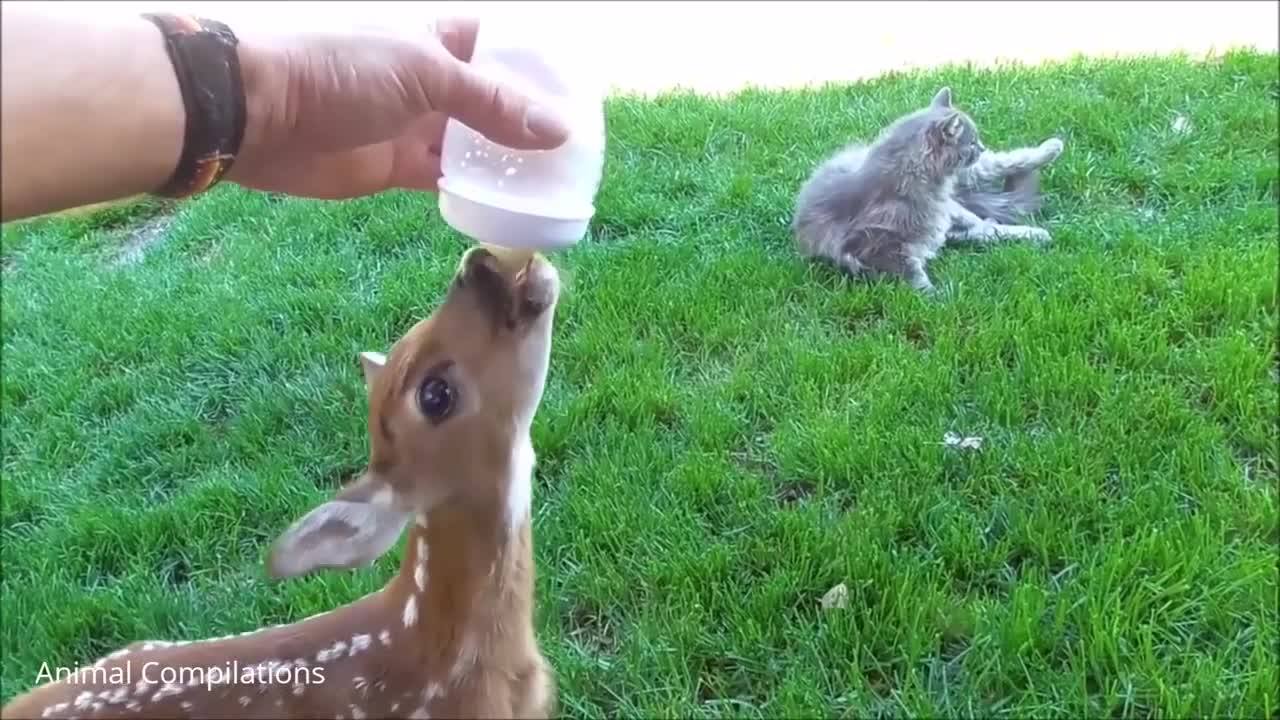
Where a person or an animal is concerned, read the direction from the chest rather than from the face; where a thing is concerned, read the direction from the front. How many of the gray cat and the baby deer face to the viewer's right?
2

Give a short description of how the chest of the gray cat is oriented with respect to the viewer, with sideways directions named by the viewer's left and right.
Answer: facing to the right of the viewer

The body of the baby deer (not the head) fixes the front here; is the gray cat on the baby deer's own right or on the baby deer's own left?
on the baby deer's own left

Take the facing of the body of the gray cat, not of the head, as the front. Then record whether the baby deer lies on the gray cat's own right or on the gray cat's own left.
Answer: on the gray cat's own right

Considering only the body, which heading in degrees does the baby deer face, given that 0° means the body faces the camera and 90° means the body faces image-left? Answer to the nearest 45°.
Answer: approximately 270°
